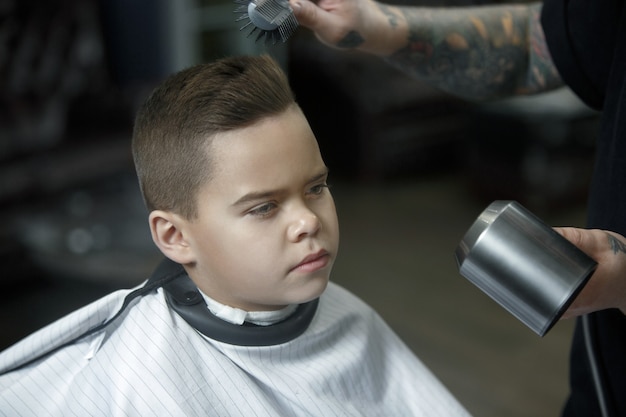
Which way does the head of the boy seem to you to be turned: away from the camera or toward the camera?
toward the camera

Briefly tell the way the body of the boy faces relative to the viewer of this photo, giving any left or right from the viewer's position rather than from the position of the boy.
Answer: facing the viewer and to the right of the viewer
